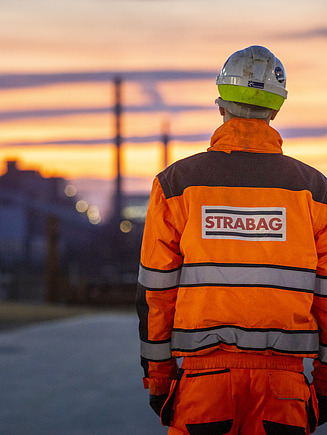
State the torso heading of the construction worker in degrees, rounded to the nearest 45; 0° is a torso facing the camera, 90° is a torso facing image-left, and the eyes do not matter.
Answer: approximately 180°

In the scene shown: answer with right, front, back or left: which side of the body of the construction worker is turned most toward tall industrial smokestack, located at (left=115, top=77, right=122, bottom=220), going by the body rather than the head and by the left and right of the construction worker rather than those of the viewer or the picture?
front

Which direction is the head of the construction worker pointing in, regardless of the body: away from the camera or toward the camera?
away from the camera
